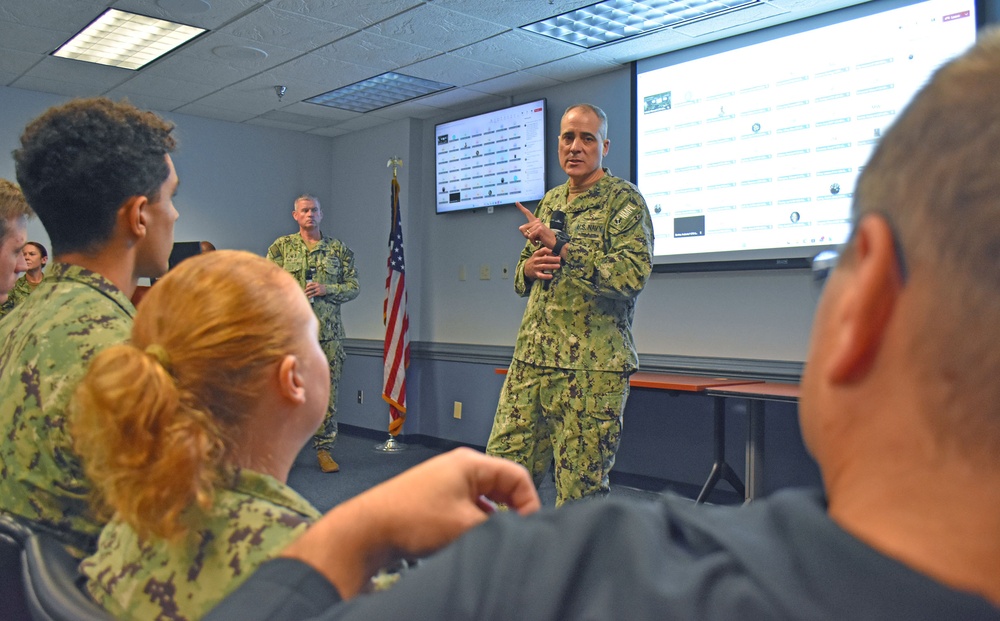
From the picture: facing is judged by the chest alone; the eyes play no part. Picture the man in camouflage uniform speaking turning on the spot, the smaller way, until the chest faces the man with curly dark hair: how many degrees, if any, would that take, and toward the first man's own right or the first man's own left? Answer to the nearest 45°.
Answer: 0° — they already face them

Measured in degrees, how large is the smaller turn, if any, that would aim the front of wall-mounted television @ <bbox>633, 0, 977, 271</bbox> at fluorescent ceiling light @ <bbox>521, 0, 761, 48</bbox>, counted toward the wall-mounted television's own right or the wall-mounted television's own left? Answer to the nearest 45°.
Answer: approximately 45° to the wall-mounted television's own right

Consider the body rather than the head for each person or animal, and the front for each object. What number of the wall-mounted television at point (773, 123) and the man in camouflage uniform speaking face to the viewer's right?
0

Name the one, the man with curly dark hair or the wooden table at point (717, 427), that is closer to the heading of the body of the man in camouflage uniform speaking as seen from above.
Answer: the man with curly dark hair

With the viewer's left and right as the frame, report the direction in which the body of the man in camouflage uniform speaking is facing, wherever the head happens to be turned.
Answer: facing the viewer and to the left of the viewer

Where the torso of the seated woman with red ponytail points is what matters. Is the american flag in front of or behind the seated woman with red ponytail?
in front

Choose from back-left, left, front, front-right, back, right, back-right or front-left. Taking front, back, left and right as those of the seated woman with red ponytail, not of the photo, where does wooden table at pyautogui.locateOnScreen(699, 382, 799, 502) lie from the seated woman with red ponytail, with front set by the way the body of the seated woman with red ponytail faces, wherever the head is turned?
front

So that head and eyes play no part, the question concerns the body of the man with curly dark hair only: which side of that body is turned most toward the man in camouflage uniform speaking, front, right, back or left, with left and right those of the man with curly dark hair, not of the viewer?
front

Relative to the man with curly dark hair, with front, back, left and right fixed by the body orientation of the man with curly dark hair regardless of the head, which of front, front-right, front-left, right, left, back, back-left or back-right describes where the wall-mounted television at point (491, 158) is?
front

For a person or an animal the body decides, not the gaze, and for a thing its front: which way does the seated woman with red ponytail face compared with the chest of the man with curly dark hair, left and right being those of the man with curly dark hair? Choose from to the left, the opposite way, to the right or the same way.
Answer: the same way

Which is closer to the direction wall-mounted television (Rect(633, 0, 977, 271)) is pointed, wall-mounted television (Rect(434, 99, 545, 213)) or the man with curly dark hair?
the man with curly dark hair

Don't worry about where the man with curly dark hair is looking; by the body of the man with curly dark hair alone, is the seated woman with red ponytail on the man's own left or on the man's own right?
on the man's own right

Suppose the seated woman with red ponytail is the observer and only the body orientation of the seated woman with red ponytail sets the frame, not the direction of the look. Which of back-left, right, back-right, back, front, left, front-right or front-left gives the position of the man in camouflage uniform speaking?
front

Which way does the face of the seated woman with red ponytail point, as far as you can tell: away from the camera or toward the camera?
away from the camera

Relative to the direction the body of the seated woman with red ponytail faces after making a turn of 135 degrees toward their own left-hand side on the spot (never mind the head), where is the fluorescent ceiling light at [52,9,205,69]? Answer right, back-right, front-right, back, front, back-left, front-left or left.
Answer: right

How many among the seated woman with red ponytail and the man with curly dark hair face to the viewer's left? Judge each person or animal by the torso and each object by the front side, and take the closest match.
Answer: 0

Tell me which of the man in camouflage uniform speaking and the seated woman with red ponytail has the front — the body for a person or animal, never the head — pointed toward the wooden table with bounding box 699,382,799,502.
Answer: the seated woman with red ponytail

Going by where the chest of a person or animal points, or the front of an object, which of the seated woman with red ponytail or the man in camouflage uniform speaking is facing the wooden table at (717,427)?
the seated woman with red ponytail

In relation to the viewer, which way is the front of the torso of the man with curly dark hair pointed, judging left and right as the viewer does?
facing away from the viewer and to the right of the viewer

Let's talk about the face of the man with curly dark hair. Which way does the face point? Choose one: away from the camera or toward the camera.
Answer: away from the camera
